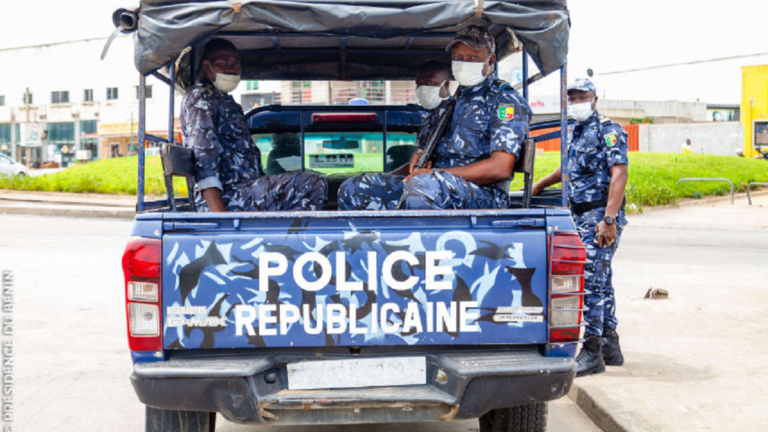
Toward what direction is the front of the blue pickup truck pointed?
away from the camera

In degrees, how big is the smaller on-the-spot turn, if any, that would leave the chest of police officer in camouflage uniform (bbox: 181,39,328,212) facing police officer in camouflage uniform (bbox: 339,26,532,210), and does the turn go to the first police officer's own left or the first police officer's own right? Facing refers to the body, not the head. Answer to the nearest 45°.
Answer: approximately 45° to the first police officer's own right

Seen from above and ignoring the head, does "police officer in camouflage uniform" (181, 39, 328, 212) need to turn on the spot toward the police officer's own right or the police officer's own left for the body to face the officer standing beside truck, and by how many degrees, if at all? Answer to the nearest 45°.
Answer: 0° — they already face them

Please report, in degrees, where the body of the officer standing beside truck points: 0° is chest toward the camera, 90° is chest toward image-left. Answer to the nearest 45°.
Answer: approximately 45°

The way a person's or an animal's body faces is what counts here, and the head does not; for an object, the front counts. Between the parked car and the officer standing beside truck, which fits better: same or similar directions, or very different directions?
very different directions

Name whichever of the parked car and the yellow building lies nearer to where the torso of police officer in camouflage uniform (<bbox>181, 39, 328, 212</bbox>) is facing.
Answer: the yellow building

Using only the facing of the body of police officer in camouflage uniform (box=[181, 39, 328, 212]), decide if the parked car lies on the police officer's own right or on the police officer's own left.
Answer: on the police officer's own left

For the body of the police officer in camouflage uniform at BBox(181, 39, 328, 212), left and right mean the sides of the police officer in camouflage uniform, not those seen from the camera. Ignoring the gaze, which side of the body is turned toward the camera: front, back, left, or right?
right
